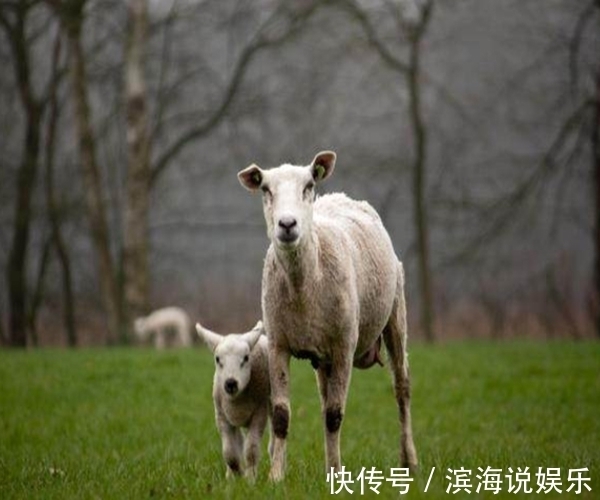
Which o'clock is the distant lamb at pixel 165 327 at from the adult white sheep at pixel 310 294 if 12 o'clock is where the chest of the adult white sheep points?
The distant lamb is roughly at 4 o'clock from the adult white sheep.

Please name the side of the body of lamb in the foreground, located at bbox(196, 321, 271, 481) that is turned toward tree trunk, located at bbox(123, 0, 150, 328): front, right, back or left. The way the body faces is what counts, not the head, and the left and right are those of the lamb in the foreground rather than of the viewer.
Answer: back

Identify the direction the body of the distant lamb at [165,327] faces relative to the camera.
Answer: to the viewer's left

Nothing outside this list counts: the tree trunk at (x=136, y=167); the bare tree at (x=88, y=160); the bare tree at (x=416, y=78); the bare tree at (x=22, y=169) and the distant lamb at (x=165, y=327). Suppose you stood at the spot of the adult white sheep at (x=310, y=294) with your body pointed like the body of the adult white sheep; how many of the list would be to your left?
0

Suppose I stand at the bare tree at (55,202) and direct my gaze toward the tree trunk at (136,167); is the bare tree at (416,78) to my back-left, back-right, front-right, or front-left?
front-left

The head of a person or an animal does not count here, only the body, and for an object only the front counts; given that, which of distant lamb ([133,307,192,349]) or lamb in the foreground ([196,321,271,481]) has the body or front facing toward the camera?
lamb in the foreground ([196,321,271,481])

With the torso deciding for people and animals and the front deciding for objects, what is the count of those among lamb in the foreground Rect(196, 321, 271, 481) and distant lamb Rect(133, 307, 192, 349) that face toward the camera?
1

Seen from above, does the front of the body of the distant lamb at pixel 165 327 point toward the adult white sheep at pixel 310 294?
no

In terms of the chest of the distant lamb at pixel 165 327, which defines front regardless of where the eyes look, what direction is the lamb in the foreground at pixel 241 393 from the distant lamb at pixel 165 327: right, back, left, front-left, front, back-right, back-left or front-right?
left

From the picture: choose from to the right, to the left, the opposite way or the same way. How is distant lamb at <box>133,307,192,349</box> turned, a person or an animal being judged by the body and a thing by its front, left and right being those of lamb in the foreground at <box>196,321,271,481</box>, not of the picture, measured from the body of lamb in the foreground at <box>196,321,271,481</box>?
to the right

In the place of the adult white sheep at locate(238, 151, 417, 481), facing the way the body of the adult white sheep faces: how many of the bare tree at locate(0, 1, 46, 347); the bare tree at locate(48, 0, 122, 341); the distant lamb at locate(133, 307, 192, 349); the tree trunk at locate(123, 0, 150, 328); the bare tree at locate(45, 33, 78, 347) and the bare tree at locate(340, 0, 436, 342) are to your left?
0

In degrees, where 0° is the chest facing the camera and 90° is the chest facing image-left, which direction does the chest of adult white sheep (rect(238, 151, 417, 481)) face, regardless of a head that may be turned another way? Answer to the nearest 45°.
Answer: approximately 45°

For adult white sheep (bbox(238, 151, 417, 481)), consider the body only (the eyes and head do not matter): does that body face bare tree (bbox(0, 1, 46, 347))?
no

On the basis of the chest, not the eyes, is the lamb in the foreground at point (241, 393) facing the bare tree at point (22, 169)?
no

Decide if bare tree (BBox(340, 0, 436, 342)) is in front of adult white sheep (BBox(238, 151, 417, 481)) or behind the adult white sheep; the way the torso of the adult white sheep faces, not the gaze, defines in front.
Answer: behind

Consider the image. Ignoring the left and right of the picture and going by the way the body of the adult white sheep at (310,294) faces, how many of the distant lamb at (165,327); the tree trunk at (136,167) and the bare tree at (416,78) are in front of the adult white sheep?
0

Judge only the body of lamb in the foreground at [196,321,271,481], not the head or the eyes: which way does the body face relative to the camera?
toward the camera
